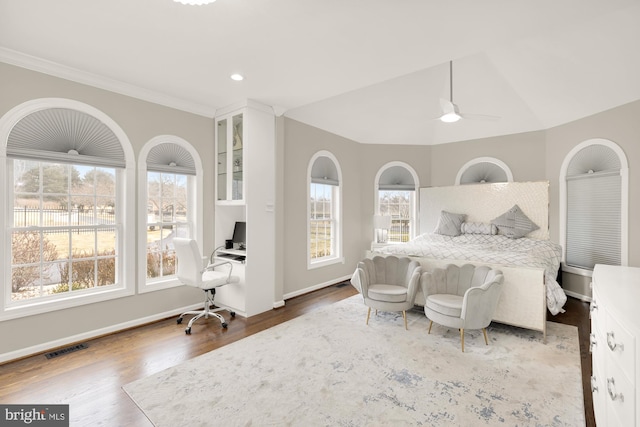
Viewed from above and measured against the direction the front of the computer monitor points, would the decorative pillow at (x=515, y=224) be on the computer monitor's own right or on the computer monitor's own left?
on the computer monitor's own left

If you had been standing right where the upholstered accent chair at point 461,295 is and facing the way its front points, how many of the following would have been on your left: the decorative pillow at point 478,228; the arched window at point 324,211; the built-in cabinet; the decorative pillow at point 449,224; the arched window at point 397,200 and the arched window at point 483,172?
0

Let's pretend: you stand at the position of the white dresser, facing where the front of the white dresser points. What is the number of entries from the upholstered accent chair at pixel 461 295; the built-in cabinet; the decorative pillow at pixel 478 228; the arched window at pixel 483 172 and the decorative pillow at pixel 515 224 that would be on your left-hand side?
0

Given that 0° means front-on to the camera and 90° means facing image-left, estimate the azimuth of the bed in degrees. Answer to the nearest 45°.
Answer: approximately 45°

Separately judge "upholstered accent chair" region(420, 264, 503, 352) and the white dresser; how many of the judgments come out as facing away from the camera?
0

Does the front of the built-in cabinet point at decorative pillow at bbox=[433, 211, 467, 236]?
no

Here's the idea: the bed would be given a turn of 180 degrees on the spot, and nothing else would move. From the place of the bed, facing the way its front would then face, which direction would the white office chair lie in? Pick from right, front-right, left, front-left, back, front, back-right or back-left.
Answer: back

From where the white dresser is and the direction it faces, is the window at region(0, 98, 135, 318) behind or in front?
in front

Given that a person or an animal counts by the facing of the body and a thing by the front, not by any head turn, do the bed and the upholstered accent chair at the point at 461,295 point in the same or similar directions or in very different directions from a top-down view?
same or similar directions

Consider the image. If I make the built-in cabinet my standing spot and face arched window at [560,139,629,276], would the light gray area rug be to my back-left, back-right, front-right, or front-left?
front-right
